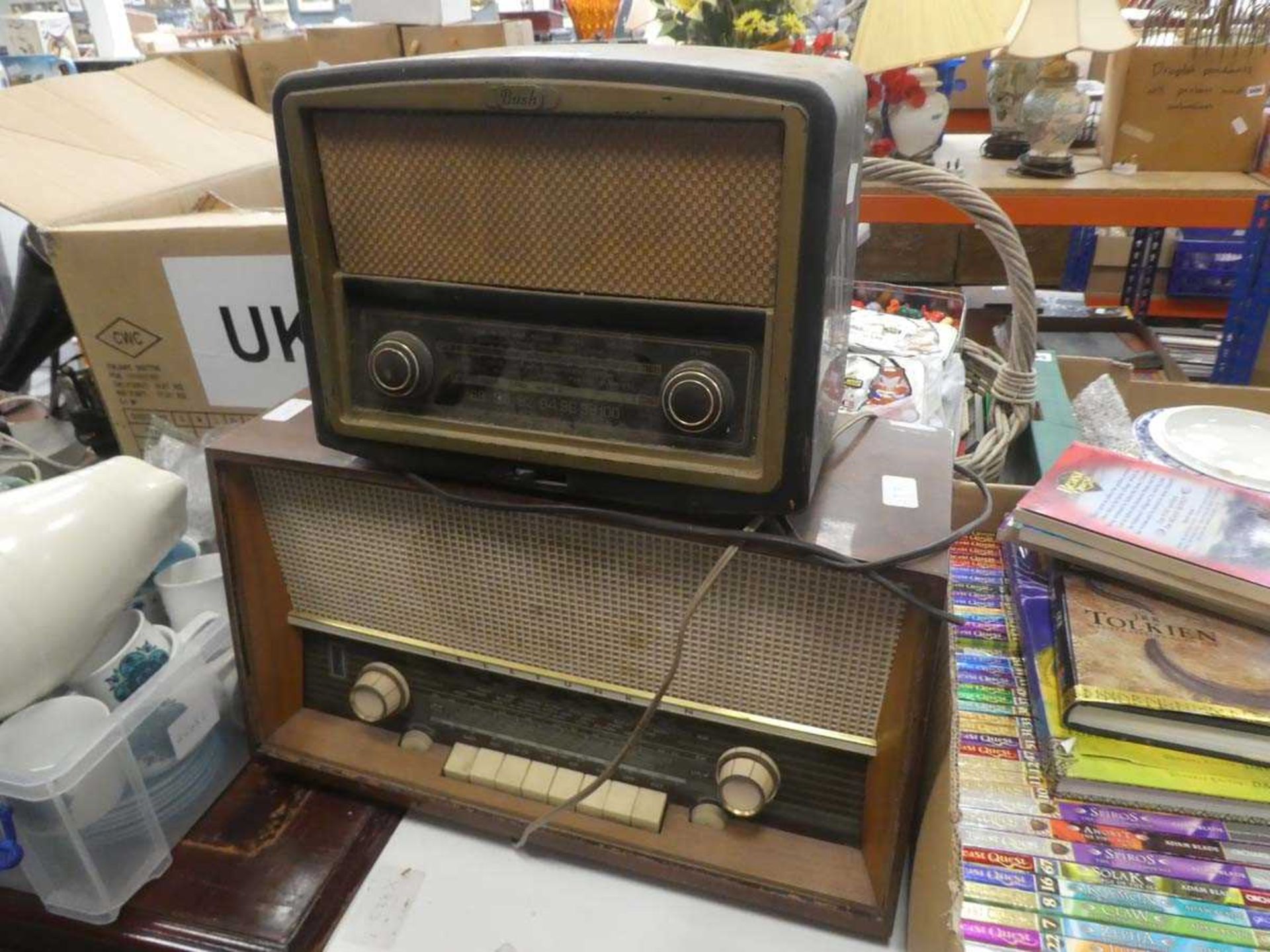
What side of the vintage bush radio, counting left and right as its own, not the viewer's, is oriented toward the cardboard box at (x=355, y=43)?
back

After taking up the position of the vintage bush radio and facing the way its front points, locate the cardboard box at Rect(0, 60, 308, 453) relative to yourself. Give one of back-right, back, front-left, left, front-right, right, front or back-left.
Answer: back-right

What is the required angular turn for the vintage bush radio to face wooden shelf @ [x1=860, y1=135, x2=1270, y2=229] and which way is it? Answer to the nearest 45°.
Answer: approximately 135° to its left

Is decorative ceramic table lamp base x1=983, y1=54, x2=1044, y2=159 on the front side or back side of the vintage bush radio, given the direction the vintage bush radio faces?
on the back side

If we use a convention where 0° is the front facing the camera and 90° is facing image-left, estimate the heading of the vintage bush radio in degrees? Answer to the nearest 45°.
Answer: approximately 0°
